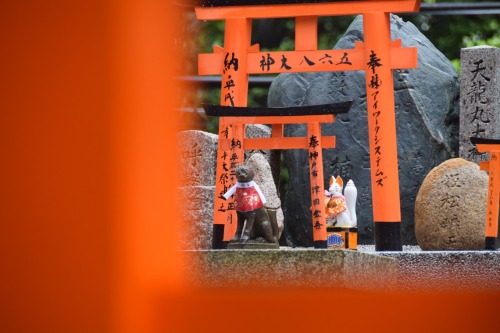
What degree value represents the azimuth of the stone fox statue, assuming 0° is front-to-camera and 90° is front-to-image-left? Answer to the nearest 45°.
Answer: approximately 45°

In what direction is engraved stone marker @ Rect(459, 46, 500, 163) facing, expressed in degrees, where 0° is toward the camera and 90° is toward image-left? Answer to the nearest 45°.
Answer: approximately 0°

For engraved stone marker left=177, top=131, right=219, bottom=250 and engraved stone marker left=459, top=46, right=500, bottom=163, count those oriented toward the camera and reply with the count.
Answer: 2
